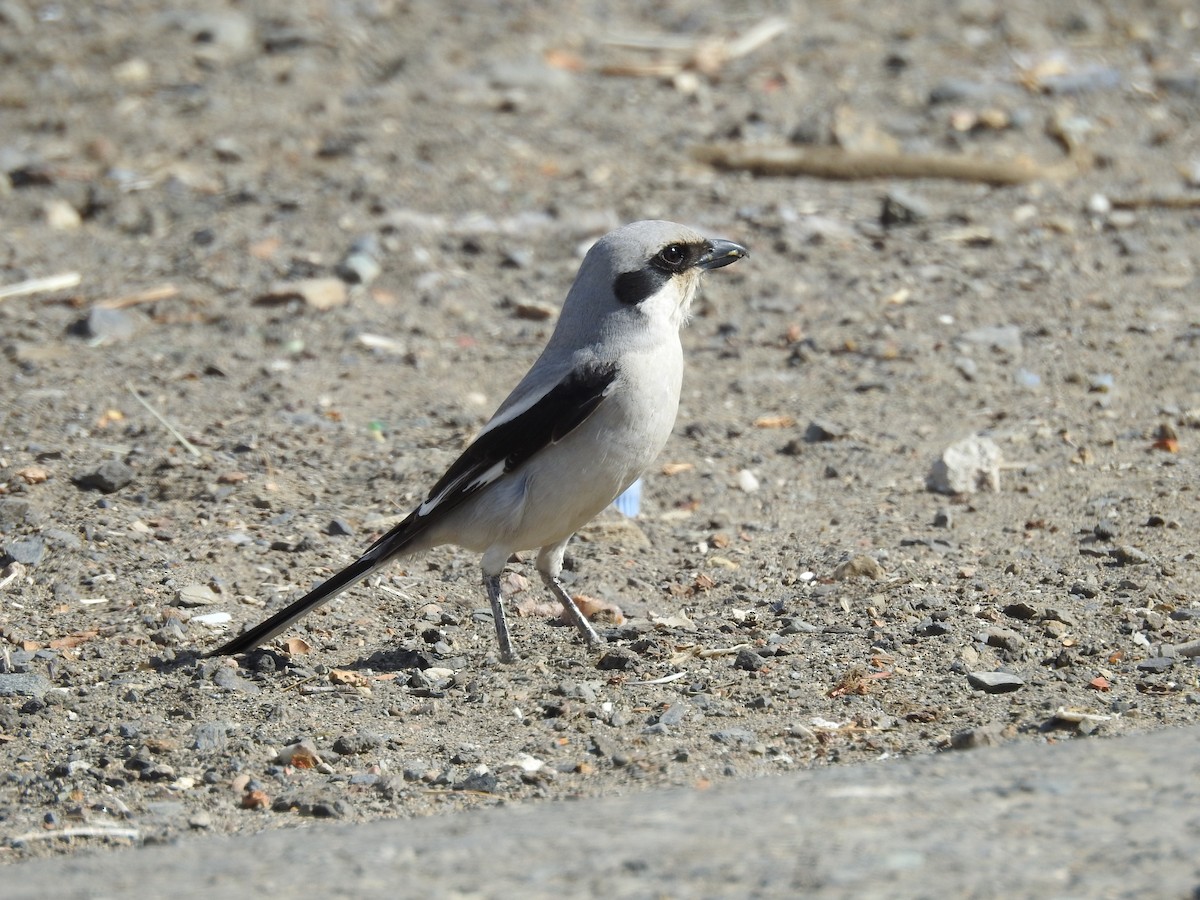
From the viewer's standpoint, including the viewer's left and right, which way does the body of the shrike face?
facing to the right of the viewer

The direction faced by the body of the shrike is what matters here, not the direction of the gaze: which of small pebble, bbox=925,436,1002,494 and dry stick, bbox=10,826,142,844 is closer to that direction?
the small pebble

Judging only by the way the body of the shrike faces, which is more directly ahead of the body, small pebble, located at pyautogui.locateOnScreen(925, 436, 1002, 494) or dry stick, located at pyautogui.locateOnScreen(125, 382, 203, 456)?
the small pebble

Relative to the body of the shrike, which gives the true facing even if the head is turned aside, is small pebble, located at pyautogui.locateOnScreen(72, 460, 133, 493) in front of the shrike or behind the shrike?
behind

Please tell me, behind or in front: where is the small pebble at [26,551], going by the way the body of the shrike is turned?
behind
